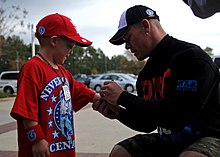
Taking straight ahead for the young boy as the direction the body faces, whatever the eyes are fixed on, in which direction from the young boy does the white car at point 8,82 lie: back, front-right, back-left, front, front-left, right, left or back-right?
back-left

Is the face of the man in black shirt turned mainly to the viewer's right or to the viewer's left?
to the viewer's left

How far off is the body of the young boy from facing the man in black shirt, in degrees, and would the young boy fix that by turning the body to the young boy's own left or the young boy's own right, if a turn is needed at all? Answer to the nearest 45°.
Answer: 0° — they already face them

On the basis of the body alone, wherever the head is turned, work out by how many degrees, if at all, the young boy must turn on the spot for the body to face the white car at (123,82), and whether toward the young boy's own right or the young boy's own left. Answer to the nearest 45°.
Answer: approximately 135° to the young boy's own left

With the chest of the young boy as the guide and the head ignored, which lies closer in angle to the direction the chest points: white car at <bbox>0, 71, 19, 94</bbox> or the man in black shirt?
the man in black shirt

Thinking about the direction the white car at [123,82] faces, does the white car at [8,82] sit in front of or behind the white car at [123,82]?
behind

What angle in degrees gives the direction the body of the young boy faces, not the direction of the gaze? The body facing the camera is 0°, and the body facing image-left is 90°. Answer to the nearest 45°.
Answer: approximately 315°

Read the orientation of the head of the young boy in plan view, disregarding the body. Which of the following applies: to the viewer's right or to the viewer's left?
to the viewer's right
